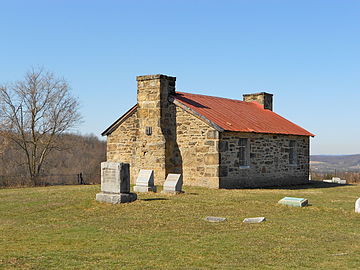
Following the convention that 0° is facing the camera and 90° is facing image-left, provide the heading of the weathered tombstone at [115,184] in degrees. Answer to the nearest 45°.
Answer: approximately 45°

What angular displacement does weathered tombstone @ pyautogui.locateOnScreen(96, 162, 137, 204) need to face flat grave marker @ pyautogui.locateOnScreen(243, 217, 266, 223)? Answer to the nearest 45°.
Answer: approximately 90° to its left

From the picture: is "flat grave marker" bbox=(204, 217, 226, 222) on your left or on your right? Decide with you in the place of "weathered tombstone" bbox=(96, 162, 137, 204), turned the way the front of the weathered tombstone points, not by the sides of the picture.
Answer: on your left

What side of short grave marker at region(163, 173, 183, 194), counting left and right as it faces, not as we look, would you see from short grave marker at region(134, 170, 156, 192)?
right

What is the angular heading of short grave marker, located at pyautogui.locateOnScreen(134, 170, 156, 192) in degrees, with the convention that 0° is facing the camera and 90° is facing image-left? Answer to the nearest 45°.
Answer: approximately 45°

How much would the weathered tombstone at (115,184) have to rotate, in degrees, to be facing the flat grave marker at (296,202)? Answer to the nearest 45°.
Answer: approximately 135° to its left

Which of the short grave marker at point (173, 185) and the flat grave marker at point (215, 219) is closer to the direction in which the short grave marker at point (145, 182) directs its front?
the flat grave marker
